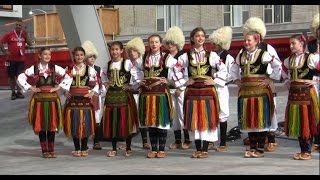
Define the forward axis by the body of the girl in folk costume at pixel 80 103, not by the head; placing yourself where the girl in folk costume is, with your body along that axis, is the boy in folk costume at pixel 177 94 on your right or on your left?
on your left

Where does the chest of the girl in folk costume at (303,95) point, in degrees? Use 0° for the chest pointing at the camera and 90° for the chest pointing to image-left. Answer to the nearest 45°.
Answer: approximately 45°

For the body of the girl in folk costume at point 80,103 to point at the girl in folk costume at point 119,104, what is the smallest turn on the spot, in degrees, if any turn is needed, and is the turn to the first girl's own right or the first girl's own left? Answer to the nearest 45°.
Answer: approximately 90° to the first girl's own left

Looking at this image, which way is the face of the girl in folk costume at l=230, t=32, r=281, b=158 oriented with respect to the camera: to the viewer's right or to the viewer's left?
to the viewer's left

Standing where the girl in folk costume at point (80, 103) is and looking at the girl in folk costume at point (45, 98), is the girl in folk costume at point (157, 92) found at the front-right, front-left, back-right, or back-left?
back-left

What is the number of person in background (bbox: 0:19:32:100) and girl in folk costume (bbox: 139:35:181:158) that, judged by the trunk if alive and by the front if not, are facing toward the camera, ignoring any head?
2
